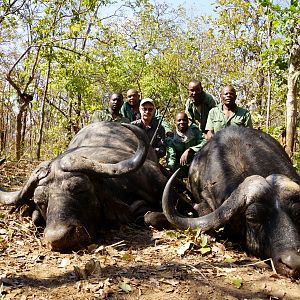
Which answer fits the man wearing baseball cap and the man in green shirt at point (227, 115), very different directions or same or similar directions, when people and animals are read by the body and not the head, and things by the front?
same or similar directions

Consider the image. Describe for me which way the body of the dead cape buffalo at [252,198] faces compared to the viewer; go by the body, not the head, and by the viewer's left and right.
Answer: facing the viewer and to the right of the viewer

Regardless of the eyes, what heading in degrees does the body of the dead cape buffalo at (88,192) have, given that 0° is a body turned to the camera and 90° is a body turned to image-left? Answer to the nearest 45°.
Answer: approximately 45°

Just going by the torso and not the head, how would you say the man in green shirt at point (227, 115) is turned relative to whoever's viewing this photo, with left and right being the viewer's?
facing the viewer

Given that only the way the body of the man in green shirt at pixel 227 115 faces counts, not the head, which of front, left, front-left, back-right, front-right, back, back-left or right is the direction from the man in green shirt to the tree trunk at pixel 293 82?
back-left

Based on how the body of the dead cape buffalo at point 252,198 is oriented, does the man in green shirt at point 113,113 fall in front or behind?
behind

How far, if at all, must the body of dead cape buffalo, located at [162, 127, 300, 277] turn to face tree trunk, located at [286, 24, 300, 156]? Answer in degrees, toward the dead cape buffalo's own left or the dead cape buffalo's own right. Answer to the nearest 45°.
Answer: approximately 135° to the dead cape buffalo's own left

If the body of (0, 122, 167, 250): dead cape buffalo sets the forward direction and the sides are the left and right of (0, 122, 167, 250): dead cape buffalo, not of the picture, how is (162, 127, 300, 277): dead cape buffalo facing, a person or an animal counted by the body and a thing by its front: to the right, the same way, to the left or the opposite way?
to the left

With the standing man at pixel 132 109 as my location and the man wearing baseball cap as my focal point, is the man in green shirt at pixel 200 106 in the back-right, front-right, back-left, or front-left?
front-left

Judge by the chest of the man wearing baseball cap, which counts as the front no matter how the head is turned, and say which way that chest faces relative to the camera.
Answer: toward the camera

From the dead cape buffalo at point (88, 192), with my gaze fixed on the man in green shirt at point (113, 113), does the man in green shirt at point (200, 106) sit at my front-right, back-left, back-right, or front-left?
front-right

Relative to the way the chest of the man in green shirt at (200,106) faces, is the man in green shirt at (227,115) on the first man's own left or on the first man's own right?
on the first man's own left

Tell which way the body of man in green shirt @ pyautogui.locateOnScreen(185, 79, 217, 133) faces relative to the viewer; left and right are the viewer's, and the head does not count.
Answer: facing the viewer and to the left of the viewer

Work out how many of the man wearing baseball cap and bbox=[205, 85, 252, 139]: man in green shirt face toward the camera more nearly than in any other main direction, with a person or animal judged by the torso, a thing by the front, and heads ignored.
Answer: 2
